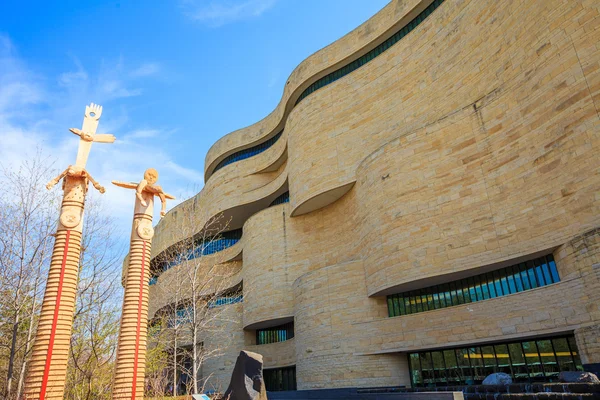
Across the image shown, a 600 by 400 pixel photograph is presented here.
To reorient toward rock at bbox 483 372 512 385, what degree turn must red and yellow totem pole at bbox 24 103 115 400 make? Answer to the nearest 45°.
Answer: approximately 90° to its left

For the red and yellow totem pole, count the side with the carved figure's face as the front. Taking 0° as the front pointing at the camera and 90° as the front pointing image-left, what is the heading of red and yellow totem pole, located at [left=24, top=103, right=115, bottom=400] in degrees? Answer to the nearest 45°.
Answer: approximately 0°

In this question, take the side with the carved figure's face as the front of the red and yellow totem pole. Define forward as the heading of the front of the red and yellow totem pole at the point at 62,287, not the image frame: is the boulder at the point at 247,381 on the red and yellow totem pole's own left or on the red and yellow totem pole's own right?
on the red and yellow totem pole's own left
